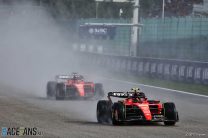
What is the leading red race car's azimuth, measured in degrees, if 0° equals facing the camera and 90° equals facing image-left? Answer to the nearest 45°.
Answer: approximately 0°

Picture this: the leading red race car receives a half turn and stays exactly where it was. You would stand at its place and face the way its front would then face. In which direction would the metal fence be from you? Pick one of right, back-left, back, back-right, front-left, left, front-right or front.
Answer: front

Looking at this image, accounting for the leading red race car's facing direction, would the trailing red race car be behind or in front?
behind
